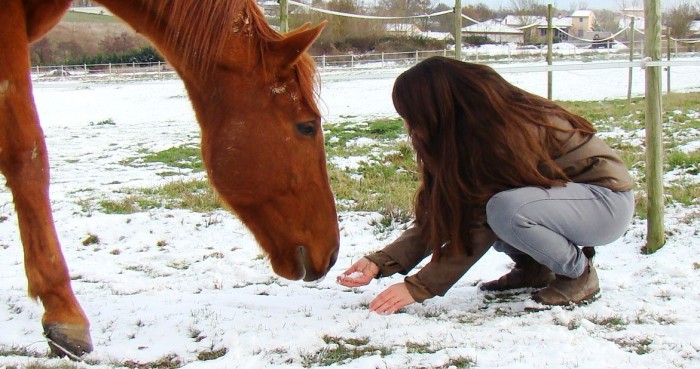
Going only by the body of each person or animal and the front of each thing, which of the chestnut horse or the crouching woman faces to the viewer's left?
the crouching woman

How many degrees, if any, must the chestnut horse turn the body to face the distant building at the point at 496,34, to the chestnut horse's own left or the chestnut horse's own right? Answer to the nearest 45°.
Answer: approximately 45° to the chestnut horse's own left

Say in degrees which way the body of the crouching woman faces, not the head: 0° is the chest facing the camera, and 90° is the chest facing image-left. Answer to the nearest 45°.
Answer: approximately 90°

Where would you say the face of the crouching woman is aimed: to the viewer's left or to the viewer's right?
to the viewer's left

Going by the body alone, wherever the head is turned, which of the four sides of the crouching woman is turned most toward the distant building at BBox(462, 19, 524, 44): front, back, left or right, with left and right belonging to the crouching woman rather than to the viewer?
right

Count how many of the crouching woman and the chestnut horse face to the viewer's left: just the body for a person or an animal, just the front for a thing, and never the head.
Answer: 1

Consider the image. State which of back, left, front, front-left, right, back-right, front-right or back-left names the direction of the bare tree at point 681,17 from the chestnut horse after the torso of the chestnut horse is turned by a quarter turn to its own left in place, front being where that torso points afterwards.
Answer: front-right

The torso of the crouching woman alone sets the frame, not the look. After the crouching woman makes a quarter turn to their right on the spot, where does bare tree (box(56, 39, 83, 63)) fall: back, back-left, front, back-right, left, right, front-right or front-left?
front-left

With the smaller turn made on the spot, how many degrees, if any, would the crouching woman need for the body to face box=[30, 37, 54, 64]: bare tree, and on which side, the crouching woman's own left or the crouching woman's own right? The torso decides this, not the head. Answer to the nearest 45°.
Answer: approximately 45° to the crouching woman's own right

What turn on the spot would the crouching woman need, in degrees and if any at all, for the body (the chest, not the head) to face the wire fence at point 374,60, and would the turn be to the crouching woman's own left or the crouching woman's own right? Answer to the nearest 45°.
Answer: approximately 90° to the crouching woman's own right

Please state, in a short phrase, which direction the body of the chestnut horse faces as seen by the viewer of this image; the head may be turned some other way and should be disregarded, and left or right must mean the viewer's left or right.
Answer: facing to the right of the viewer

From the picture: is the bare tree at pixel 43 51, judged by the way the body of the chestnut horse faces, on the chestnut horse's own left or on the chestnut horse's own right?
on the chestnut horse's own left

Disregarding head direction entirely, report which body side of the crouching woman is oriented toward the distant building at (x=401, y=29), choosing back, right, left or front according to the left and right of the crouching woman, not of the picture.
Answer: right

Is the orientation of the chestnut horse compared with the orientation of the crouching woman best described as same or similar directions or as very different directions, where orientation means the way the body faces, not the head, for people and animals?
very different directions

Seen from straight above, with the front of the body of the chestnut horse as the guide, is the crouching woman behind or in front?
in front
